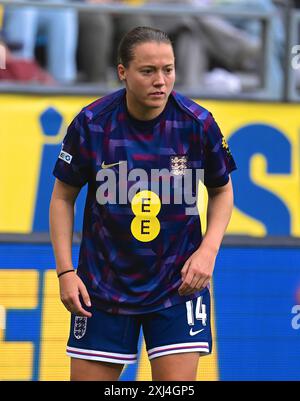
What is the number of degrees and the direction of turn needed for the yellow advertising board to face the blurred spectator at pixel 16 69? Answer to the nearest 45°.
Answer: approximately 135° to its right

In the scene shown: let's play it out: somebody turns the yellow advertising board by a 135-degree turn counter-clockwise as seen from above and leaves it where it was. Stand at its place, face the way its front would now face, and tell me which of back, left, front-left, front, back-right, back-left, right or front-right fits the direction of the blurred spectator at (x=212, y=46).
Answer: front-left

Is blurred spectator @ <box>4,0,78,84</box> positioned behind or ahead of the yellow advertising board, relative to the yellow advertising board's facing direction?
behind

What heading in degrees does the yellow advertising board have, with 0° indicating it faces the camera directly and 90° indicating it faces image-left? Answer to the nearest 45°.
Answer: approximately 0°

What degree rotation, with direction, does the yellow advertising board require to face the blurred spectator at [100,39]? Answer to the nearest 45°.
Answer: approximately 135° to its right
